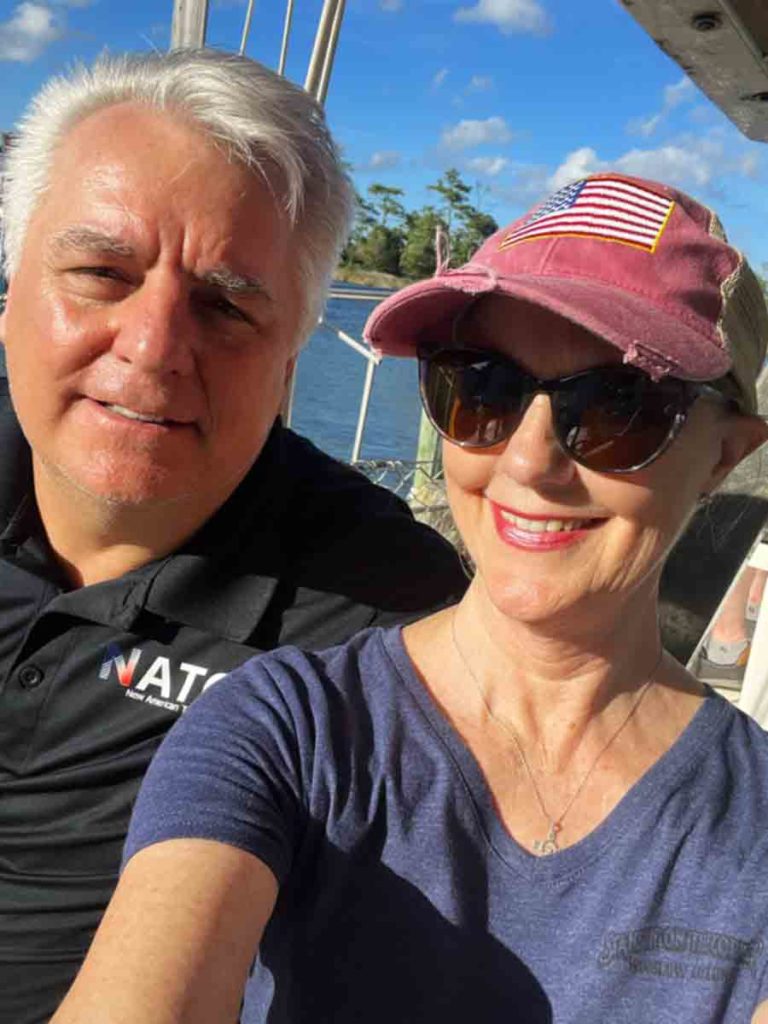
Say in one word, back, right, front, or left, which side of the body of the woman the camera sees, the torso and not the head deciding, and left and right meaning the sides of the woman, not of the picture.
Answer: front

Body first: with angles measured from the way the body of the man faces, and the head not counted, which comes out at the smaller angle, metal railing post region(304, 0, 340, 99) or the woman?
the woman

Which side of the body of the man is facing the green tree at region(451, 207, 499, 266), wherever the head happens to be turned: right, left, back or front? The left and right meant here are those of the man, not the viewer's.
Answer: back

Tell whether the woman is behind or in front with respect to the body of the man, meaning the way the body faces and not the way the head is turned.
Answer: in front

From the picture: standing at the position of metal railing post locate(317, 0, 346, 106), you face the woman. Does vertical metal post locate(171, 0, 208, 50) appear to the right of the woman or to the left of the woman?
right

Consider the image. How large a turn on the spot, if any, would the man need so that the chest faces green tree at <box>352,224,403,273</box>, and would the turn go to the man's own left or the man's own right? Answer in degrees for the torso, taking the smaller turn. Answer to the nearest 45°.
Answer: approximately 180°

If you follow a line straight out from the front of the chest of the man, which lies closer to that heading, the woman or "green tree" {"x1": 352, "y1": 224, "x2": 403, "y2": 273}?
the woman

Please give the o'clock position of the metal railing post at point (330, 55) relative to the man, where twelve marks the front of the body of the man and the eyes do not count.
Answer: The metal railing post is roughly at 6 o'clock from the man.

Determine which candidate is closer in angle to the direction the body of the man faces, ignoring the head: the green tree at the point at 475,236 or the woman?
the woman

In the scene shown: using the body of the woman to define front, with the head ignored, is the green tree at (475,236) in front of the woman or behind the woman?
behind

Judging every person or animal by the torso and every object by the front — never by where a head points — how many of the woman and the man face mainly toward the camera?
2

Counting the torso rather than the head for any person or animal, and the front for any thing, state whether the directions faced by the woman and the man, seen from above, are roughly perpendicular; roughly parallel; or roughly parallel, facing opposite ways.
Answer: roughly parallel

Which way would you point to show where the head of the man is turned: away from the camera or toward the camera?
toward the camera
